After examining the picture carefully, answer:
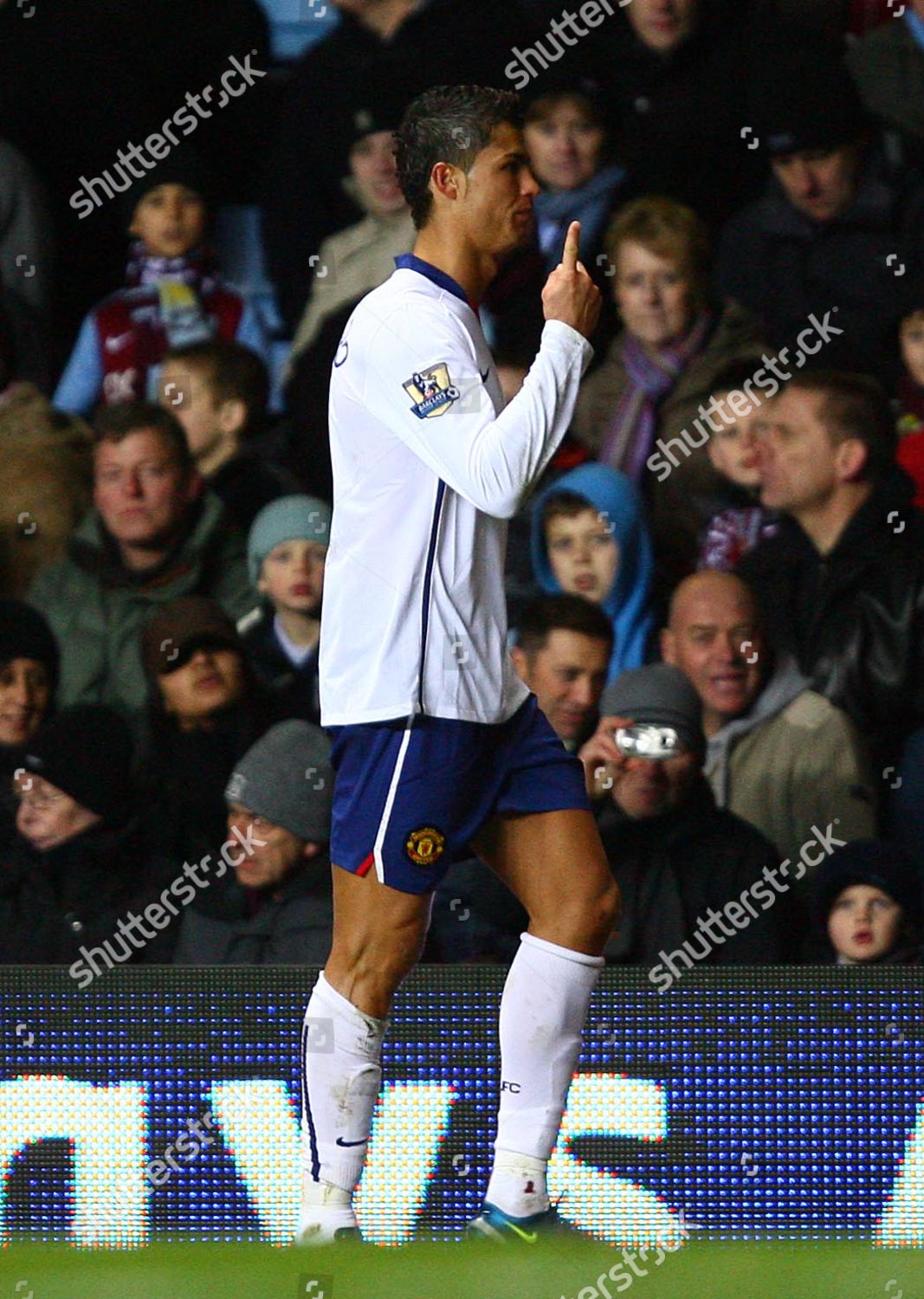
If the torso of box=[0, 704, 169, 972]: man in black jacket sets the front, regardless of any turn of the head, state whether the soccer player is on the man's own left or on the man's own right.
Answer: on the man's own left

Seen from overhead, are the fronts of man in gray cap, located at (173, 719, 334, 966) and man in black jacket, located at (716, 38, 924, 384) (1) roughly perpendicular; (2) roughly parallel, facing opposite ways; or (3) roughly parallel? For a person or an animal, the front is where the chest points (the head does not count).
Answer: roughly parallel

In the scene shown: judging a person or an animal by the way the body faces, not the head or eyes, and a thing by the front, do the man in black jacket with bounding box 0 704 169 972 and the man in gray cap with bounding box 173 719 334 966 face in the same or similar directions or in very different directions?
same or similar directions

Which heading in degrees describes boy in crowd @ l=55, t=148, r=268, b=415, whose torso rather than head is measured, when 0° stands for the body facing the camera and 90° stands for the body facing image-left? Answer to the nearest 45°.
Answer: approximately 0°

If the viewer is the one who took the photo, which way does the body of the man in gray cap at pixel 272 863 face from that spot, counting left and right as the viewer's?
facing the viewer and to the left of the viewer

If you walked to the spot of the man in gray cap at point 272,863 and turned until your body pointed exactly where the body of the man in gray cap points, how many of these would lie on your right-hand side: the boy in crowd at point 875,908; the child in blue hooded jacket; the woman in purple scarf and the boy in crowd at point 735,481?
0

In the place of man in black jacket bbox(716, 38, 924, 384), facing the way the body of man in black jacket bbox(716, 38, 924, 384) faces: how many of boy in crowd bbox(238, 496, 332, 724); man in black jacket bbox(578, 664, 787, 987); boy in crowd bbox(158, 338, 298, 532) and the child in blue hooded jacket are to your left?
0

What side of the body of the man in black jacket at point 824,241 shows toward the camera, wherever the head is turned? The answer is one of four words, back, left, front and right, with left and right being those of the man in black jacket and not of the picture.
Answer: front

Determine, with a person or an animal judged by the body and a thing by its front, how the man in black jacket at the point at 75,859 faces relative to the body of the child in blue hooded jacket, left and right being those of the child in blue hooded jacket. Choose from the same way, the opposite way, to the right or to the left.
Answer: the same way

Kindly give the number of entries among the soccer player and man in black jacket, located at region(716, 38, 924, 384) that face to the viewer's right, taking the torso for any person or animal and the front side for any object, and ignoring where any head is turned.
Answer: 1

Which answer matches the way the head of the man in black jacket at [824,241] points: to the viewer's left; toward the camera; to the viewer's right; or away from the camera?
toward the camera

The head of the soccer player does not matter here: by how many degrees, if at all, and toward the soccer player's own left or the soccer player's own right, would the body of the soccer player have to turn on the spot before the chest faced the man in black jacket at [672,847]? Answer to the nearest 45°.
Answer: approximately 90° to the soccer player's own left

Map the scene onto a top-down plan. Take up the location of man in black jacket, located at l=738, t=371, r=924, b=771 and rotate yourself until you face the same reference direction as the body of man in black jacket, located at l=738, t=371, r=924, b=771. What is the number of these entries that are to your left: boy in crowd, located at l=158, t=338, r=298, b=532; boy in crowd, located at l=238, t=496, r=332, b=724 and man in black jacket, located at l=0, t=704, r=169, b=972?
0

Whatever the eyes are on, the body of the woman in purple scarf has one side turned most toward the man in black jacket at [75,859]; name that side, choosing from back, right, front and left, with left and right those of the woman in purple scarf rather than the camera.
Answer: front

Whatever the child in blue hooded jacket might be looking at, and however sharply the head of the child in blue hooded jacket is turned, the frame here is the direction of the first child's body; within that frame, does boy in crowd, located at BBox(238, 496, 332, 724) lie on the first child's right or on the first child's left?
on the first child's right
